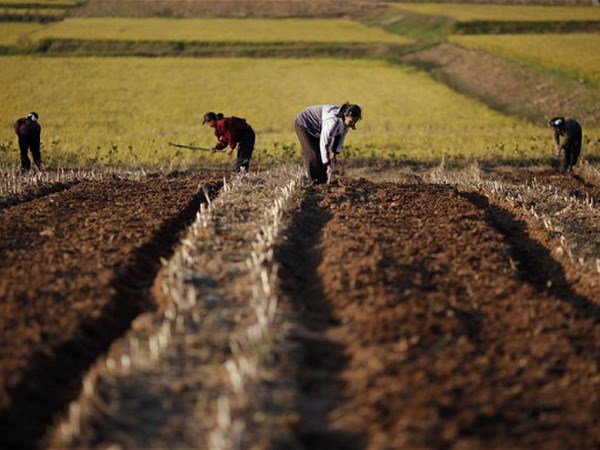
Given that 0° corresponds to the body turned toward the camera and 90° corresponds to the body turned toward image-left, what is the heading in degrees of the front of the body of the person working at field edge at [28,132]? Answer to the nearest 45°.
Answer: approximately 315°

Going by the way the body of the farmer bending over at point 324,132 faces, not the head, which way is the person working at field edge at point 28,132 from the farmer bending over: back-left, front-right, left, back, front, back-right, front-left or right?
back-left

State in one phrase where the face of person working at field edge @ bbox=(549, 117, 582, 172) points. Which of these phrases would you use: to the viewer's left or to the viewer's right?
to the viewer's left

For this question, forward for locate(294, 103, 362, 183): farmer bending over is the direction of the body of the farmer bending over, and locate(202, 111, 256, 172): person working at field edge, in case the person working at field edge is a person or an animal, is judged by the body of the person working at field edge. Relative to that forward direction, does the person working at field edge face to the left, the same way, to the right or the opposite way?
the opposite way

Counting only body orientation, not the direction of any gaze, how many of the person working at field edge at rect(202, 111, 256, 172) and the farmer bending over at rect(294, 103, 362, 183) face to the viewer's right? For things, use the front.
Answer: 1

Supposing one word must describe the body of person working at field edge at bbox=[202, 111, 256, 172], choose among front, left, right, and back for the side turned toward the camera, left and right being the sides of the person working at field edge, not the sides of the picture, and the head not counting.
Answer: left

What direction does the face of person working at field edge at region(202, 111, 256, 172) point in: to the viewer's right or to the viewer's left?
to the viewer's left

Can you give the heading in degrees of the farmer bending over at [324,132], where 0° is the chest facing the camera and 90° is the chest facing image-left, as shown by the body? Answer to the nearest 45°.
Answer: approximately 270°

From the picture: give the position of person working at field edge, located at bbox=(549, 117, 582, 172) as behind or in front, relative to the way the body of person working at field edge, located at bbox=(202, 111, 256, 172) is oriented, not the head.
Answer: behind

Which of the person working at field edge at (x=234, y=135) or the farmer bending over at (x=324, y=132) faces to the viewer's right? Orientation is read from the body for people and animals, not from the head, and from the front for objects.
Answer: the farmer bending over
